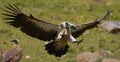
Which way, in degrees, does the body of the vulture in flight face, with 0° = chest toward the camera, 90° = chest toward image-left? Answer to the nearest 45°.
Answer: approximately 315°
